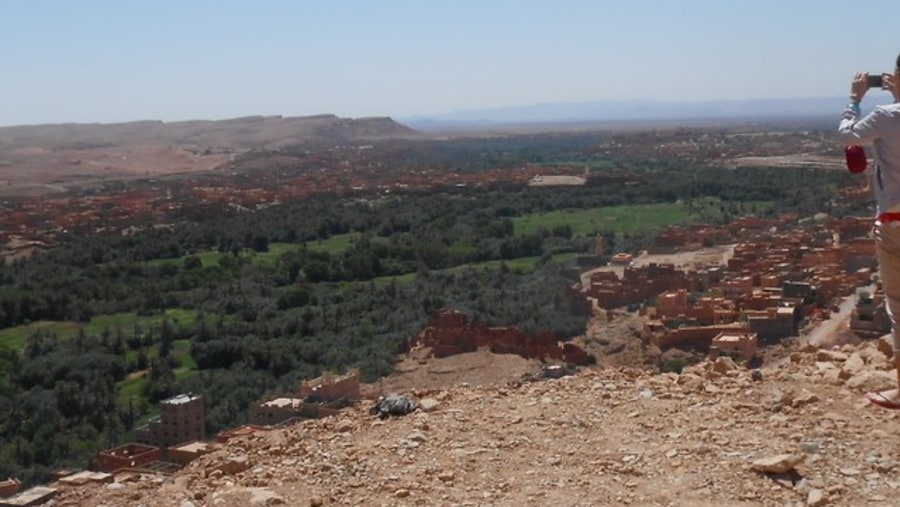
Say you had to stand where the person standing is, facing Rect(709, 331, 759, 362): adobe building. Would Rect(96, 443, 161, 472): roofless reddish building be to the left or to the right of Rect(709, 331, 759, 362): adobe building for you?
left

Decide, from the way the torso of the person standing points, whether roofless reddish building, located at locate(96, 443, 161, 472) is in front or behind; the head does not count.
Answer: in front

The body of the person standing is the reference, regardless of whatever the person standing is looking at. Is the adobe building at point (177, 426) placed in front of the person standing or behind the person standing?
in front

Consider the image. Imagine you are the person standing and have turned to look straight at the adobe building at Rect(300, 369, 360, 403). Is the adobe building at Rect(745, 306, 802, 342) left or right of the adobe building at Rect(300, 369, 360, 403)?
right
